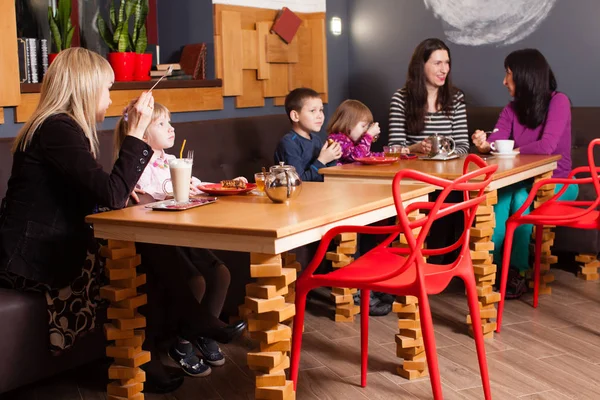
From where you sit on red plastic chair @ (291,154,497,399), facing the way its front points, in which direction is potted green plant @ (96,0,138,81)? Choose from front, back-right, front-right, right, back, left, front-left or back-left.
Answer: front

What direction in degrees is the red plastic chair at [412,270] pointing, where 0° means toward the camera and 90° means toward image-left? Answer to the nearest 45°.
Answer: approximately 135°

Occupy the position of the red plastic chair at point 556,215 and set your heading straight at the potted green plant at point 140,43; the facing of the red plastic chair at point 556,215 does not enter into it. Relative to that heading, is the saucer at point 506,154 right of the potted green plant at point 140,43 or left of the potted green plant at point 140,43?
right

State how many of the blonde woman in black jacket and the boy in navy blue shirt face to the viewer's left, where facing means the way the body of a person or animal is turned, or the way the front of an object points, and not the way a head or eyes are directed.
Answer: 0

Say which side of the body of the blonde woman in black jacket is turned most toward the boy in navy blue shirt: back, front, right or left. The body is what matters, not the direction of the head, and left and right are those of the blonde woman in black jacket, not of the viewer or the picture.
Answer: front

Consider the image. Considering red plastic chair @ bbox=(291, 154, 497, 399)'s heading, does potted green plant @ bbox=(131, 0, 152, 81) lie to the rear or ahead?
ahead

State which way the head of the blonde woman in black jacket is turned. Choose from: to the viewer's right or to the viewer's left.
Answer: to the viewer's right

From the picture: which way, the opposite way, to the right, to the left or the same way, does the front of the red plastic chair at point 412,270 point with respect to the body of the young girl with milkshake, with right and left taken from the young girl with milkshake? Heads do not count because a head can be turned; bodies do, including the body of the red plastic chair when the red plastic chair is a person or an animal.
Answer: the opposite way

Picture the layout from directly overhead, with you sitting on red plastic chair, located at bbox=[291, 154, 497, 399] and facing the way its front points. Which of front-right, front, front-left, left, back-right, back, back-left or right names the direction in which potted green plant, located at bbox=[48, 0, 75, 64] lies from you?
front

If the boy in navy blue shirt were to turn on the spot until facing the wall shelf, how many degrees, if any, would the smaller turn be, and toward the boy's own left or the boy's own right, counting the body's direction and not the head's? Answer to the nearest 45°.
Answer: approximately 135° to the boy's own right

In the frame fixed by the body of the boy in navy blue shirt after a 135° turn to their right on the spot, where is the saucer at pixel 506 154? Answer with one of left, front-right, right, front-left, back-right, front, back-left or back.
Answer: back

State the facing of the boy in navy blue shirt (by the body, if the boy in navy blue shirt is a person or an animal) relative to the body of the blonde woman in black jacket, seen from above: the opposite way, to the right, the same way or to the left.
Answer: to the right

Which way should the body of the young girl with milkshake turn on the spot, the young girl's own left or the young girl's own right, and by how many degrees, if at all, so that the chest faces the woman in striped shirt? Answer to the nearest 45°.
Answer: approximately 90° to the young girl's own left

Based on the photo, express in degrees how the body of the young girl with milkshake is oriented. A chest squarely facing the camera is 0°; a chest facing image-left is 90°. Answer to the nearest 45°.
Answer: approximately 315°

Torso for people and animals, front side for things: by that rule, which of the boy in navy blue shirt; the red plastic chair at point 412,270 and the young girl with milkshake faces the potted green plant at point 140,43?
the red plastic chair

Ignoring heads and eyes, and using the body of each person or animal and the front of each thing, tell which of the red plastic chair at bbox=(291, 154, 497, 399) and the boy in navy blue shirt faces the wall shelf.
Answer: the red plastic chair
